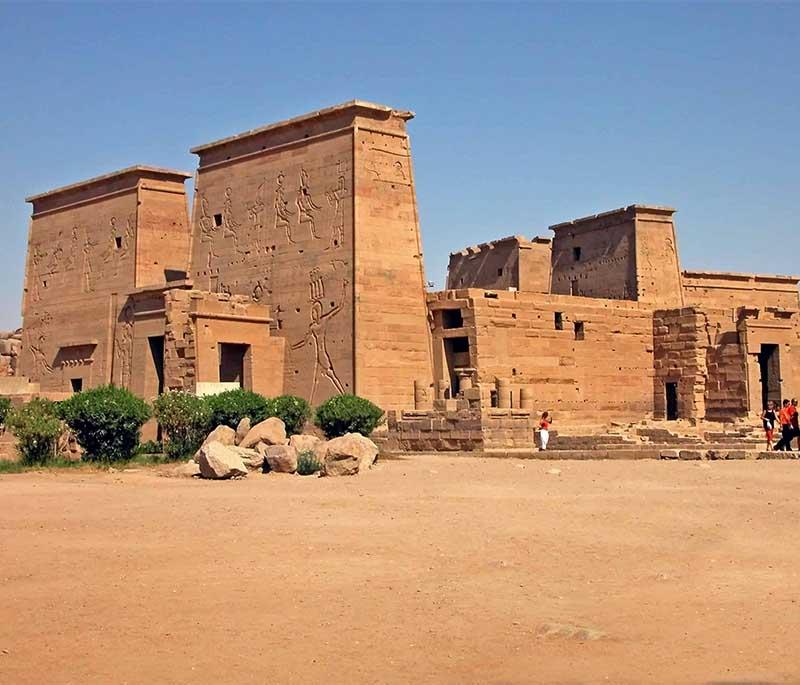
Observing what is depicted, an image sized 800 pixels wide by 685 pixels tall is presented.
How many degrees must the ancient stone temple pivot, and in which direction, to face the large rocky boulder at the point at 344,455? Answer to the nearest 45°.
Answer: approximately 45° to its left

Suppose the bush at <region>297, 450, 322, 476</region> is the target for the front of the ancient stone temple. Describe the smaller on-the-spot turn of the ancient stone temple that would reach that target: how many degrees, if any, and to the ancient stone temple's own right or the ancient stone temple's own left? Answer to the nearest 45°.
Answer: approximately 45° to the ancient stone temple's own left

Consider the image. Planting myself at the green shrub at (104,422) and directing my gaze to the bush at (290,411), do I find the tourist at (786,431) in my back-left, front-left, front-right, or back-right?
front-right

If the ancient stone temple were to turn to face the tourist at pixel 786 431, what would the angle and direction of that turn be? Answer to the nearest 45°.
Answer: approximately 90° to its left

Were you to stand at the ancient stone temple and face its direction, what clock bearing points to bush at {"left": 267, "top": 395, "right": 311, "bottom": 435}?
The bush is roughly at 11 o'clock from the ancient stone temple.

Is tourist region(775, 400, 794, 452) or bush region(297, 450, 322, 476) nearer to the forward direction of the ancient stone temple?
the bush

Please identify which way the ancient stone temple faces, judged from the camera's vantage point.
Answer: facing the viewer and to the left of the viewer

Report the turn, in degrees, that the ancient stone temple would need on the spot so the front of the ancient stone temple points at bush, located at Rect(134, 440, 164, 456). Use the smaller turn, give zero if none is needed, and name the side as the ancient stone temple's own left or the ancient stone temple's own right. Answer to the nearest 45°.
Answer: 0° — it already faces it
